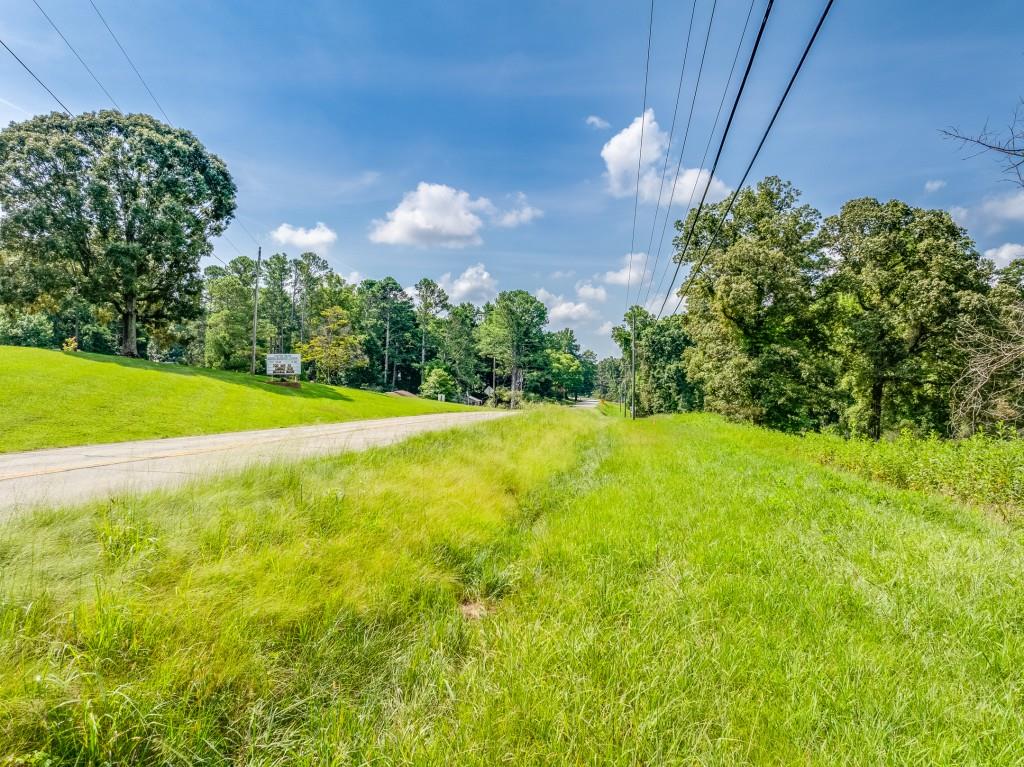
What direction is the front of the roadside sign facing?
toward the camera

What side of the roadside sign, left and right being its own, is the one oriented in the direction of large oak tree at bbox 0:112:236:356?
right

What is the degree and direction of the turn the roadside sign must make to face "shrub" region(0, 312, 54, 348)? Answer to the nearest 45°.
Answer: approximately 135° to its right
